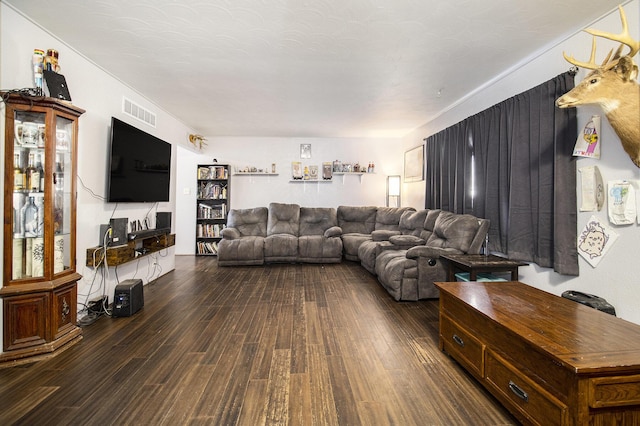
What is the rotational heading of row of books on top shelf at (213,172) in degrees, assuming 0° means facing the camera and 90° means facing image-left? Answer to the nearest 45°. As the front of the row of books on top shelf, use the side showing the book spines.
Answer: approximately 0°

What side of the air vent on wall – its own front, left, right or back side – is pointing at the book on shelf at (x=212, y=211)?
left

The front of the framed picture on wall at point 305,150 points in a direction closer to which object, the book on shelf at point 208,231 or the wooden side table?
the wooden side table

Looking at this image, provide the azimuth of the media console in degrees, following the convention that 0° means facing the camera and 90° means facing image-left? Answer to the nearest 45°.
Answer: approximately 315°

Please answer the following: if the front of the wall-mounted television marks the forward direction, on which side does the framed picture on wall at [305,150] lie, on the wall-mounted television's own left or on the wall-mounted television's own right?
on the wall-mounted television's own left

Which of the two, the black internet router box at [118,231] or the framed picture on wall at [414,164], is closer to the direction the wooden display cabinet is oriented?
the framed picture on wall

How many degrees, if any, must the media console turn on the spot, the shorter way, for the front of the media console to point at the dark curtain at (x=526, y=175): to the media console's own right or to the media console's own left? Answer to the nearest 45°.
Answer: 0° — it already faces it

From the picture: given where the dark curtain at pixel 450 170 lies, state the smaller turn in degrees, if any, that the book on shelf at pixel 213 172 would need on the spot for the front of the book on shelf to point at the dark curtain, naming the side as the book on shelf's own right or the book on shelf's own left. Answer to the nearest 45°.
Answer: approximately 45° to the book on shelf's own left

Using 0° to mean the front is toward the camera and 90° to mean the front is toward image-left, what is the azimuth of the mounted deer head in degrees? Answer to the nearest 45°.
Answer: approximately 90°
